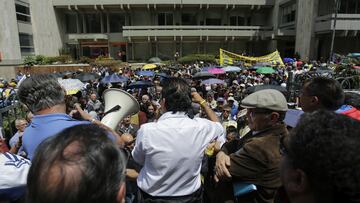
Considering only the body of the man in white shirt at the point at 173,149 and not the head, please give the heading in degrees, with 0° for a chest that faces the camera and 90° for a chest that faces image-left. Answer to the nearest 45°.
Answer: approximately 180°

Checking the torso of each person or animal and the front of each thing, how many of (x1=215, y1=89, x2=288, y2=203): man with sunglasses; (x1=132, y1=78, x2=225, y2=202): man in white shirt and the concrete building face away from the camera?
1

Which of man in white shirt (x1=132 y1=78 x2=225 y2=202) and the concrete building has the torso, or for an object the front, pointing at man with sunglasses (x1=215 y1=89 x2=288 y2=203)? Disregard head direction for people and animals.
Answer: the concrete building

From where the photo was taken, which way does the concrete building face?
toward the camera

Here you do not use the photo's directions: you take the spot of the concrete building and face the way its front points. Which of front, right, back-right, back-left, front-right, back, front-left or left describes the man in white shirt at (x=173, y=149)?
front

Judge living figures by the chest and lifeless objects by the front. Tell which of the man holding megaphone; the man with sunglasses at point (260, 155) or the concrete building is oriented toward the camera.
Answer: the concrete building

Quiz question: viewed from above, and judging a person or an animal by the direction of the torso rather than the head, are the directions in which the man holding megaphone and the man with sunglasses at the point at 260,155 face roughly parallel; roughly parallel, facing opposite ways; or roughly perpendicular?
roughly perpendicular

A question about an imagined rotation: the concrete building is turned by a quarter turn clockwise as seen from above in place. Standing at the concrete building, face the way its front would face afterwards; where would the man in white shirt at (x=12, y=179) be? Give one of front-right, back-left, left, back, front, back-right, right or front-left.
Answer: left

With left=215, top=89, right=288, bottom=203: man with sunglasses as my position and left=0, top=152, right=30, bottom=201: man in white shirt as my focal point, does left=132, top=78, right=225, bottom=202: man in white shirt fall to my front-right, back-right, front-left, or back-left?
front-right

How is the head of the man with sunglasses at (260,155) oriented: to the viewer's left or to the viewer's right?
to the viewer's left

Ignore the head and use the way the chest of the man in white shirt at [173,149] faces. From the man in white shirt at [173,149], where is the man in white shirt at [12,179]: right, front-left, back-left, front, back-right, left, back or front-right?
back-left

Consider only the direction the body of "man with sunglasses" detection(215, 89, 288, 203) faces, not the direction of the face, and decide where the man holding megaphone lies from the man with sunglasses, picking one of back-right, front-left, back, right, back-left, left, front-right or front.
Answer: front

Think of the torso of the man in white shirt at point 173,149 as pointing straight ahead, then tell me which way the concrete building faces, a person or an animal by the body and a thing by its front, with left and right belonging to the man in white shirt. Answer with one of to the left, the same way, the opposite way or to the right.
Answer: the opposite way

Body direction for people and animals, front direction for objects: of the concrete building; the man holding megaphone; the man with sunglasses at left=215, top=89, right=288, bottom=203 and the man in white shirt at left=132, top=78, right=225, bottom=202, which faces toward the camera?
the concrete building

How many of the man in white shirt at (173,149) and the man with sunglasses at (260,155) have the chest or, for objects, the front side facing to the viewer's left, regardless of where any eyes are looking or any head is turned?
1

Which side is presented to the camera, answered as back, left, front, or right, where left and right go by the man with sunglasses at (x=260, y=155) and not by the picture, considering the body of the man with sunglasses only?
left

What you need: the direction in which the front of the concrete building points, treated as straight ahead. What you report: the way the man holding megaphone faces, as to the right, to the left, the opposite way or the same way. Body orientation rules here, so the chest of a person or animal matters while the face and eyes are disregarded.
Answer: the opposite way

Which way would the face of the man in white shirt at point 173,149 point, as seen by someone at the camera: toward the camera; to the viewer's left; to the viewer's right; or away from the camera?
away from the camera

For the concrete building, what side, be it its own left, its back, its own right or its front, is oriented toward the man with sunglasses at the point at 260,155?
front
